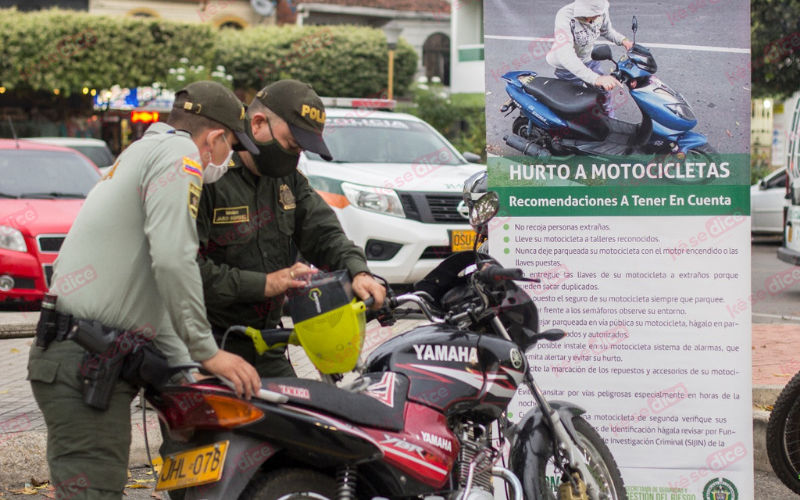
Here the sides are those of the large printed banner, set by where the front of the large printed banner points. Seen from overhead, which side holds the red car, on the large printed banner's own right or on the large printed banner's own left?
on the large printed banner's own right

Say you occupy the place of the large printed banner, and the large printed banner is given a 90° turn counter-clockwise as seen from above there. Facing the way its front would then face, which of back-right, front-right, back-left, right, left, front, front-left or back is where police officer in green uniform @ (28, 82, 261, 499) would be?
back-right

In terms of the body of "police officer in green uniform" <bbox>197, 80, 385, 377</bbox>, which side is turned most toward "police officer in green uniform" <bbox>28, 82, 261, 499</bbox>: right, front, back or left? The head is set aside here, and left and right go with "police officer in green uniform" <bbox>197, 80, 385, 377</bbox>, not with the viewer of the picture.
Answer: right

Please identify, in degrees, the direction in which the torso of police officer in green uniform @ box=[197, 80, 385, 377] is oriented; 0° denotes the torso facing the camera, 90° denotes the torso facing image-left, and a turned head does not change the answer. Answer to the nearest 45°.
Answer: approximately 315°

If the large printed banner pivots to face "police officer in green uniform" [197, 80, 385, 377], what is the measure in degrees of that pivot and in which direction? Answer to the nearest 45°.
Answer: approximately 45° to its right

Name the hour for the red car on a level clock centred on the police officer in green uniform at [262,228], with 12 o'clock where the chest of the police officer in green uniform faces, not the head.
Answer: The red car is roughly at 7 o'clock from the police officer in green uniform.

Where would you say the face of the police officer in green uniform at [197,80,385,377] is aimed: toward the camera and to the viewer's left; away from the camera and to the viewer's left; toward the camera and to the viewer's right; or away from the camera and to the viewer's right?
toward the camera and to the viewer's right

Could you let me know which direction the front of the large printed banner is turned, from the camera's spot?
facing the viewer

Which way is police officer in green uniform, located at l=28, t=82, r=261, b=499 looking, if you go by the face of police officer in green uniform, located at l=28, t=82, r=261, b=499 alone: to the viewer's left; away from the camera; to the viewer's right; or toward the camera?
to the viewer's right

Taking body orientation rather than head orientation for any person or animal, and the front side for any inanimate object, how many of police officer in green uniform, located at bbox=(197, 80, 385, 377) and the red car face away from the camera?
0

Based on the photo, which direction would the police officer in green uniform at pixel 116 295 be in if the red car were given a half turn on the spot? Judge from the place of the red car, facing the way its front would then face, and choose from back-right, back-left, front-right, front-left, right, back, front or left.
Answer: back-left

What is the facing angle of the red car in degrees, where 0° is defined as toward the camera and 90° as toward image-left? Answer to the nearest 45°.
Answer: approximately 315°

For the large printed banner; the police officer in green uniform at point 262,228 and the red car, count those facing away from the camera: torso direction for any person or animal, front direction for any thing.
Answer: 0

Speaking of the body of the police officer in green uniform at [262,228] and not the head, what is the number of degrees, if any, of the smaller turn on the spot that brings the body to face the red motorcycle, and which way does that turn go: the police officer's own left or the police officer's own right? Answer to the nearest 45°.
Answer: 0° — they already face it
